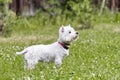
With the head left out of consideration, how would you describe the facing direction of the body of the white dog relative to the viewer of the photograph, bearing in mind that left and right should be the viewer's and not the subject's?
facing to the right of the viewer
